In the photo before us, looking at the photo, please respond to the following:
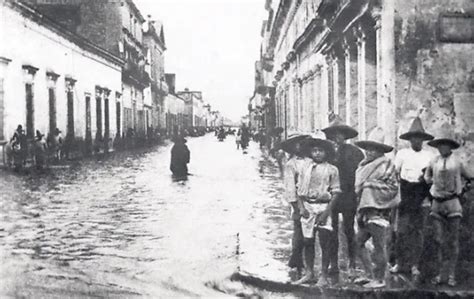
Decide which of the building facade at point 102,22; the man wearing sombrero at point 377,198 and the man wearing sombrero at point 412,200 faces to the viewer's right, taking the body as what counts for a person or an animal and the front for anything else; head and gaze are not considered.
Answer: the building facade

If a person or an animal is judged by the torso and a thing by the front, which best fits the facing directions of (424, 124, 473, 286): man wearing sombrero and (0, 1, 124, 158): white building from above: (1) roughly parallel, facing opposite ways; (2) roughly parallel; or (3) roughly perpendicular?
roughly perpendicular

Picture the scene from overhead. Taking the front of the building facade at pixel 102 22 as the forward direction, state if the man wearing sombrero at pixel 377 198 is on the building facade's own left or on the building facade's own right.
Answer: on the building facade's own right

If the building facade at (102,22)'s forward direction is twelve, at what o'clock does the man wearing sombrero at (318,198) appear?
The man wearing sombrero is roughly at 3 o'clock from the building facade.

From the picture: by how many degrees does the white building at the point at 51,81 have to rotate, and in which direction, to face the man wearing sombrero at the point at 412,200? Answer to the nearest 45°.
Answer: approximately 45° to its right

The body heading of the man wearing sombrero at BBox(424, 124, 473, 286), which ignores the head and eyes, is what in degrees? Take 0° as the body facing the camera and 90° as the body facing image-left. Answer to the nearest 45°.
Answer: approximately 0°

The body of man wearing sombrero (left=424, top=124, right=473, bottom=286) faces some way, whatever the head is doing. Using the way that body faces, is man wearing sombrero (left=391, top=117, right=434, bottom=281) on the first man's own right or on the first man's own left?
on the first man's own right

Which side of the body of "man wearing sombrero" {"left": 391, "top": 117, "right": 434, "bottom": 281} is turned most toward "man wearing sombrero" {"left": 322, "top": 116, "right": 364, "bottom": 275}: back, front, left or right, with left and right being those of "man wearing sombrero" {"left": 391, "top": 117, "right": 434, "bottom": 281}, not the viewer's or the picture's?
right

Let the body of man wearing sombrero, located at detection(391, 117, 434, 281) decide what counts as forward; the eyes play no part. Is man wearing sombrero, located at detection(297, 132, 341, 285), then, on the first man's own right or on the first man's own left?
on the first man's own right

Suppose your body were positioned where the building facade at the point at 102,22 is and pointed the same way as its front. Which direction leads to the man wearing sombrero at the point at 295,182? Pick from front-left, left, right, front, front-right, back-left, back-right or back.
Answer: right

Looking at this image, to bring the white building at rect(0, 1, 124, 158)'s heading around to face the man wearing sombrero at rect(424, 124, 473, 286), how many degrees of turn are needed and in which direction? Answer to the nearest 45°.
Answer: approximately 45° to its right

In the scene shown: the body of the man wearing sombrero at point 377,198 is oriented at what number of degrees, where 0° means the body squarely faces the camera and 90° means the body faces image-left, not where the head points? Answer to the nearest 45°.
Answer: approximately 45°

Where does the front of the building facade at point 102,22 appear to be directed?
to the viewer's right
